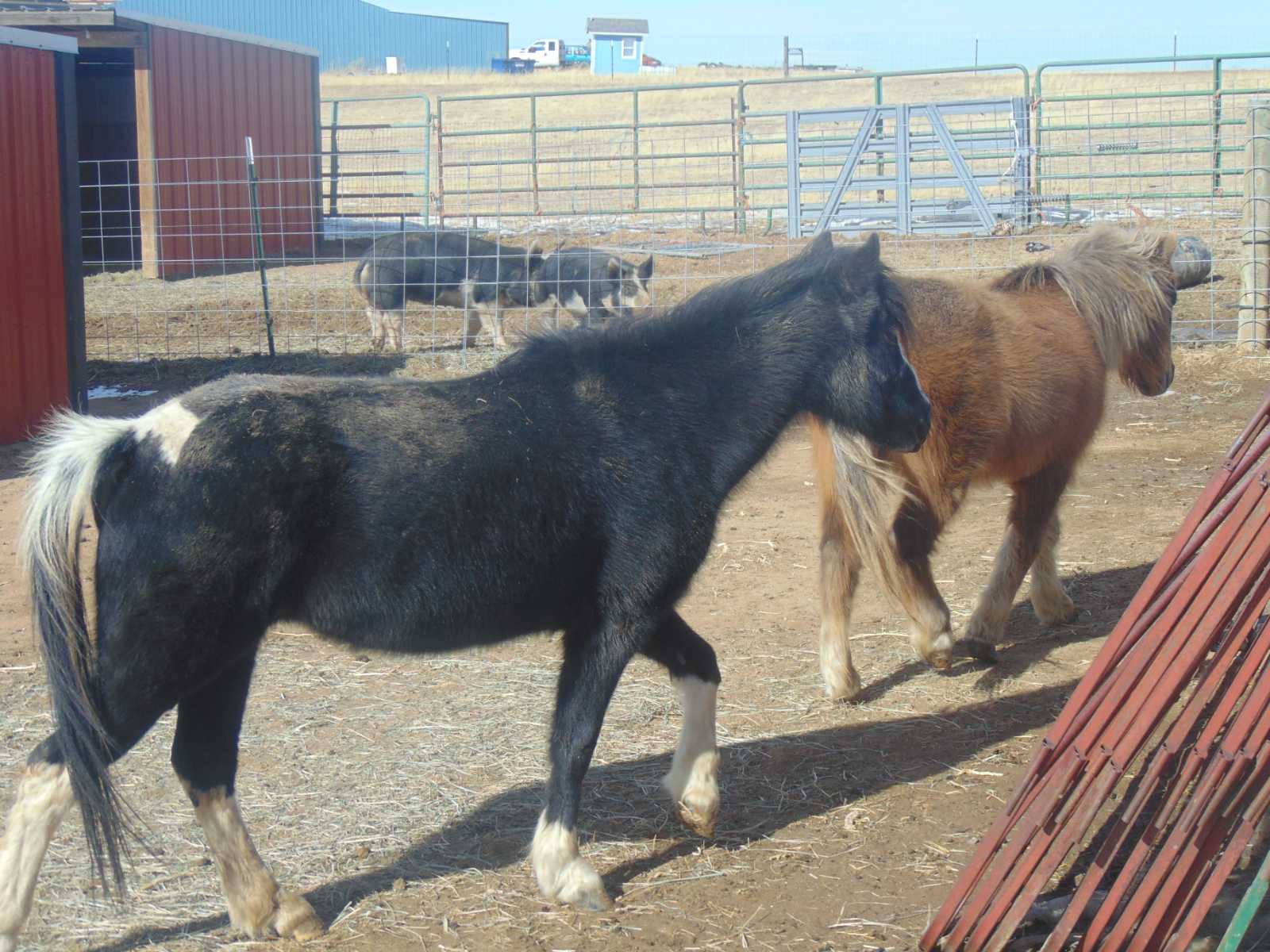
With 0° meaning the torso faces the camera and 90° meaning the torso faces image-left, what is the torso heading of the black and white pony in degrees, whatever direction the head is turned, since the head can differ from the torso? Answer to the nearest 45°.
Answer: approximately 270°

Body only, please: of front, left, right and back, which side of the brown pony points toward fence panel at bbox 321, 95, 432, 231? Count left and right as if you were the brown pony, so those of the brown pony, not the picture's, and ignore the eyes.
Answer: left

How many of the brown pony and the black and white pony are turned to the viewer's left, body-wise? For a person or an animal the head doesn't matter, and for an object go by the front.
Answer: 0

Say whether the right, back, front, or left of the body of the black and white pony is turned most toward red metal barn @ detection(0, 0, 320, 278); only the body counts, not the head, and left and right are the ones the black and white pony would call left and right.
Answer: left

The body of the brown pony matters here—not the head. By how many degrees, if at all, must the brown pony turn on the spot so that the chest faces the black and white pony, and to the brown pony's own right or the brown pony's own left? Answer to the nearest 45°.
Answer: approximately 180°

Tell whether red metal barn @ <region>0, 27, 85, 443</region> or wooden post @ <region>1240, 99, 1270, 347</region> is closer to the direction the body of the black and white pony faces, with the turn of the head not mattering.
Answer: the wooden post

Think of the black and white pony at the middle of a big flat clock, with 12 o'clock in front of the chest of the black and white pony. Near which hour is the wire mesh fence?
The wire mesh fence is roughly at 9 o'clock from the black and white pony.

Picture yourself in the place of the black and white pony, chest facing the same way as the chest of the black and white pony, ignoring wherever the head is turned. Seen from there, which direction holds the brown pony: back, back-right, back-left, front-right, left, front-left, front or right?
front-left

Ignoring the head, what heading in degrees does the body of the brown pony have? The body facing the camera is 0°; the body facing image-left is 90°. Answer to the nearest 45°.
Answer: approximately 225°

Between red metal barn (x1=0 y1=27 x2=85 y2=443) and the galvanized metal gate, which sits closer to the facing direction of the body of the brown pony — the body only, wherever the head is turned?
the galvanized metal gate

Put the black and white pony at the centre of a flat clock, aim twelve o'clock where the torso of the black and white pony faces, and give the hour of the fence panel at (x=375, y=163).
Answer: The fence panel is roughly at 9 o'clock from the black and white pony.
